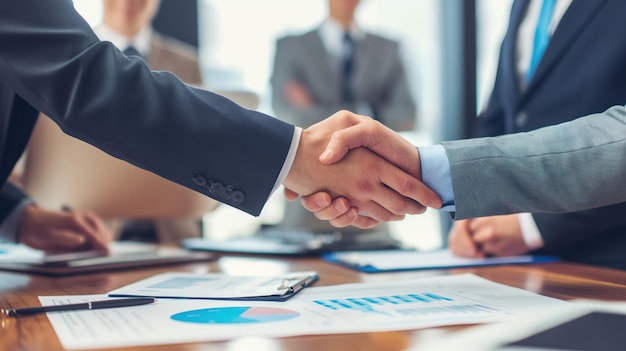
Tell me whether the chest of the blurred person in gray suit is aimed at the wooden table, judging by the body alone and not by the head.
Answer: yes

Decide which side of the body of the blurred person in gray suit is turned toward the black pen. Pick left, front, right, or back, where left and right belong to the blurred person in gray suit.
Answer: front

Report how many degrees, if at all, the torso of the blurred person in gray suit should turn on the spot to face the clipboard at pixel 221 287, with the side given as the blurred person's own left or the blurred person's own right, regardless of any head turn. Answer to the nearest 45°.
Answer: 0° — they already face it

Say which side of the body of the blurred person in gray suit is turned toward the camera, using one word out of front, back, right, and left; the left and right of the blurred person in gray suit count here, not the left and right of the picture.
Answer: front

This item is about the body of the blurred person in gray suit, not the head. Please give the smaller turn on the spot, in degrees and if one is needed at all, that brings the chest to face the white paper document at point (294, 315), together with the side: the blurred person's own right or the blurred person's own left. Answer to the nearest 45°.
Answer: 0° — they already face it
